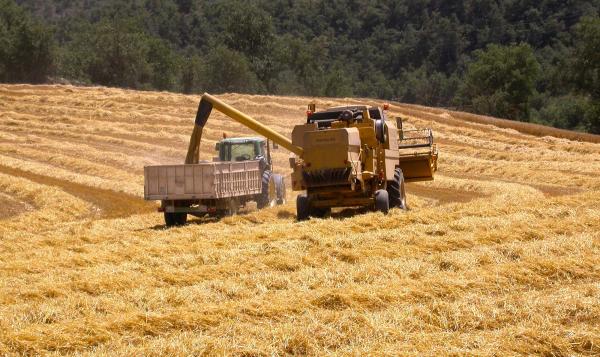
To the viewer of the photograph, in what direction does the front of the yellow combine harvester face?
facing away from the viewer and to the right of the viewer

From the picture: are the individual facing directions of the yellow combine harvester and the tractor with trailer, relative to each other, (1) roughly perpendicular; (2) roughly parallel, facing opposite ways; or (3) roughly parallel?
roughly parallel

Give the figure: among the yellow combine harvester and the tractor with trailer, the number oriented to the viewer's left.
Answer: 0

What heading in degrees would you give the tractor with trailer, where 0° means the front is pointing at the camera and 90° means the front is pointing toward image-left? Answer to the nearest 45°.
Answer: approximately 225°

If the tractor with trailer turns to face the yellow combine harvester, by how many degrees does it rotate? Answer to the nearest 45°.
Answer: approximately 45° to its right
